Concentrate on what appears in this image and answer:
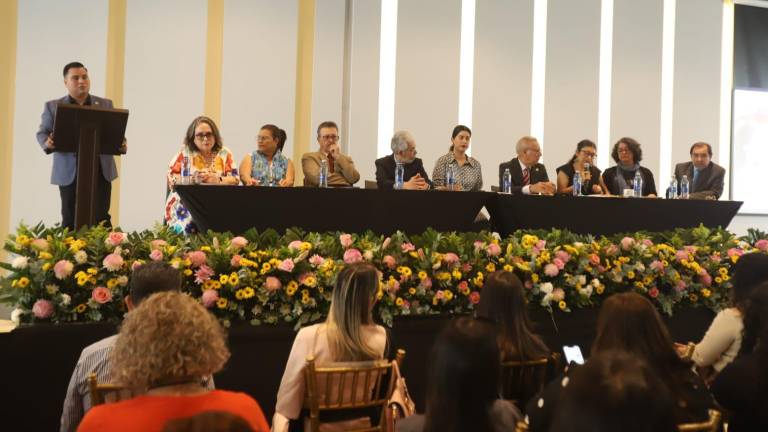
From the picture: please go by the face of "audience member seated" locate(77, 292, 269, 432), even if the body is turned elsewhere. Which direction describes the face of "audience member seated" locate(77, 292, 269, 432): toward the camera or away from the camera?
away from the camera

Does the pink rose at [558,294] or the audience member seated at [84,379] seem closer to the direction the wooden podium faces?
the audience member seated

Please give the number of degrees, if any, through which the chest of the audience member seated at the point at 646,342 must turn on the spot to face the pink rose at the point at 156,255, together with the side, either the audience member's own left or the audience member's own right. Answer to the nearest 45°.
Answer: approximately 90° to the audience member's own left

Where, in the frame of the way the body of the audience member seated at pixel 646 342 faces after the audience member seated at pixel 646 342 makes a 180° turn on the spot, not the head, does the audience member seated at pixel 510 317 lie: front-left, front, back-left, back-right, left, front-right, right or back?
back-right

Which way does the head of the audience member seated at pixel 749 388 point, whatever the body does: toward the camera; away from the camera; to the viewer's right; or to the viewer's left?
away from the camera

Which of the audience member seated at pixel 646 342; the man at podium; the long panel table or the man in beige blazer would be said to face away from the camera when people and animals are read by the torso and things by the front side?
the audience member seated

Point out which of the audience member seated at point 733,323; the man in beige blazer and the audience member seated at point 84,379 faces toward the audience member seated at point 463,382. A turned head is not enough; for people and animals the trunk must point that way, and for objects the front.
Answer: the man in beige blazer

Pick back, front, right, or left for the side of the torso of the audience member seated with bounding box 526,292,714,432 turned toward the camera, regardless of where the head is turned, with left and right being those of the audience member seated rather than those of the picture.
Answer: back

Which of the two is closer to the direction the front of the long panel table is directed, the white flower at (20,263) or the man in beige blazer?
the white flower

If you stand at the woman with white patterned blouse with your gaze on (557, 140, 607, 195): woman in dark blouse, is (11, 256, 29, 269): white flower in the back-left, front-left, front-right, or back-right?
back-right

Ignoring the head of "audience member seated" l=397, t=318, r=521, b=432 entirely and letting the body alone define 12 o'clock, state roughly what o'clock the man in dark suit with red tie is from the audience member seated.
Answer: The man in dark suit with red tie is roughly at 12 o'clock from the audience member seated.

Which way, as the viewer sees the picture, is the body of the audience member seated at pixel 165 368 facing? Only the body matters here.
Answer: away from the camera

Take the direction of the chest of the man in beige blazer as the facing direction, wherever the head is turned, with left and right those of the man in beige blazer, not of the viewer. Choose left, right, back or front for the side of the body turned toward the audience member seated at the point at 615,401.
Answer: front

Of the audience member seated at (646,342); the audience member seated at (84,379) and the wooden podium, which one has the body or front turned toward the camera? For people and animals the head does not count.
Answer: the wooden podium

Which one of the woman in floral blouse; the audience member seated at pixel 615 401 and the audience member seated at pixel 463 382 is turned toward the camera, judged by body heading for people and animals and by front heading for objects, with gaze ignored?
the woman in floral blouse

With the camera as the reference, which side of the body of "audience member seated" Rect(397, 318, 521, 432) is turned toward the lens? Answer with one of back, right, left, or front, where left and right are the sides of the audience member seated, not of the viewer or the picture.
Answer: back

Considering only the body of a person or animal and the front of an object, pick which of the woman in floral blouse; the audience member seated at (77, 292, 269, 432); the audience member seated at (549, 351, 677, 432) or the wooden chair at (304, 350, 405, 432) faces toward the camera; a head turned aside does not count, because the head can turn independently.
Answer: the woman in floral blouse

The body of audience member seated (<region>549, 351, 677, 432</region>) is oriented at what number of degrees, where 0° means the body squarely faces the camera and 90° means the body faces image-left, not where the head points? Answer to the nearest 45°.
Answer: approximately 180°
